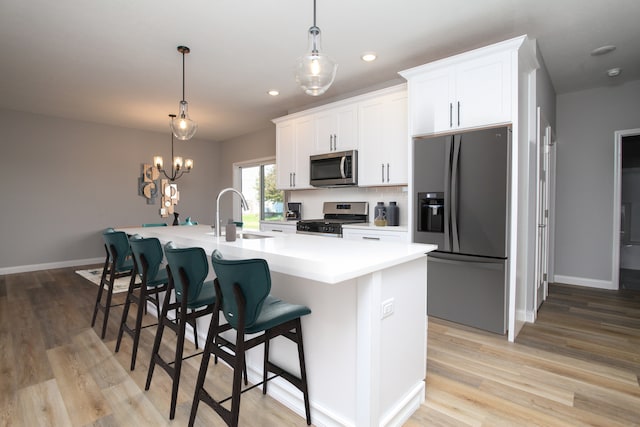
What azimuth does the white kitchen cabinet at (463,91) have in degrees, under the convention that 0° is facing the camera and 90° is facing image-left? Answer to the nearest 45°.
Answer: approximately 45°

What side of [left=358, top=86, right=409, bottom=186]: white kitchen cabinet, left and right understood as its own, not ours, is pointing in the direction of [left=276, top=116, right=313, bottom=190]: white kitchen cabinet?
right

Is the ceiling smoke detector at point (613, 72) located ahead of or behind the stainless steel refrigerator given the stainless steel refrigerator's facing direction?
behind

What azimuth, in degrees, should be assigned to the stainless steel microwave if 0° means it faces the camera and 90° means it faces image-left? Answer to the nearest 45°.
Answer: approximately 45°

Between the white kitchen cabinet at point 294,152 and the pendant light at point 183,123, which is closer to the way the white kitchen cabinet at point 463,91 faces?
the pendant light

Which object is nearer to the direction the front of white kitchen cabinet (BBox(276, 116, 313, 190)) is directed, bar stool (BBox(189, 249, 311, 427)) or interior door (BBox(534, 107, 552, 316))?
the bar stool

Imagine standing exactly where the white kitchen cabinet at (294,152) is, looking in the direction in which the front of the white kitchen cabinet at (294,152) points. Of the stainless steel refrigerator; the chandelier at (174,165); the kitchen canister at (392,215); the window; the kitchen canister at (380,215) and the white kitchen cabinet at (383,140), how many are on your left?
4

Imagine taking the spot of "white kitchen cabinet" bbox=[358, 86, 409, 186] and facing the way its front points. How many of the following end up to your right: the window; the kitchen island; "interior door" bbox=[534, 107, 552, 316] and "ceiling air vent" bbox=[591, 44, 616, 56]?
1
